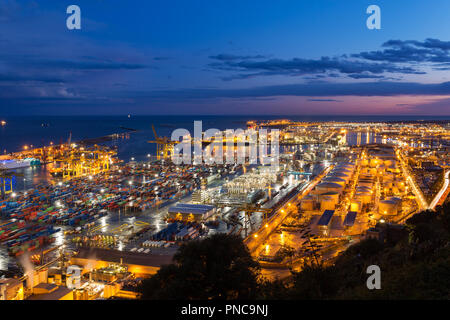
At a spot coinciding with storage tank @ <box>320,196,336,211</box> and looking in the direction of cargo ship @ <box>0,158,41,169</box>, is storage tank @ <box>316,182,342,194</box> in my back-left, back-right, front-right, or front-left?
front-right
